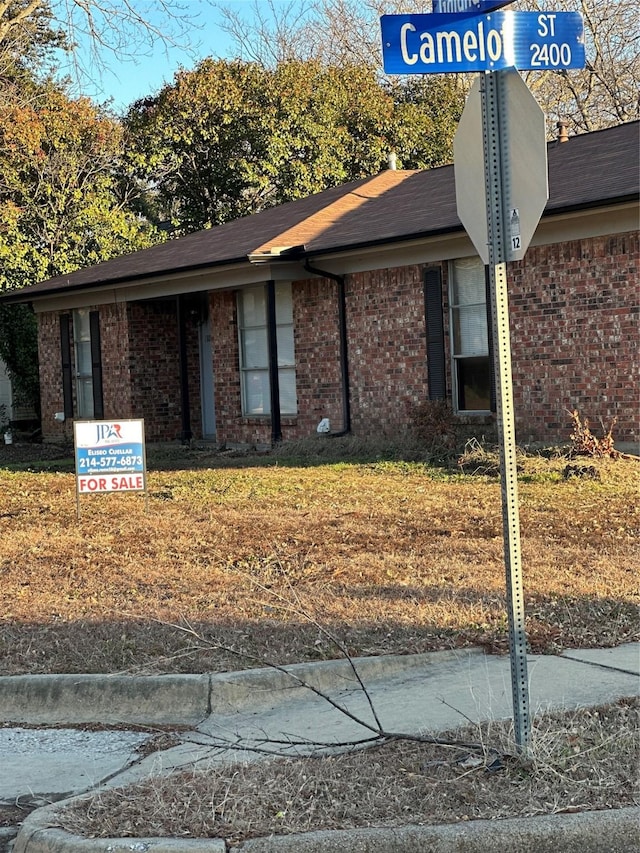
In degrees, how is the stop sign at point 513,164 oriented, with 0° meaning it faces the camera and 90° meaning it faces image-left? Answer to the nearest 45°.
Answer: approximately 225°

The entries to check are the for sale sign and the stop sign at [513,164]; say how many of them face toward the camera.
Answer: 1

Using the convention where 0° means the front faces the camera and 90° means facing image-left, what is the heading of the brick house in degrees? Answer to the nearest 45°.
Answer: approximately 45°

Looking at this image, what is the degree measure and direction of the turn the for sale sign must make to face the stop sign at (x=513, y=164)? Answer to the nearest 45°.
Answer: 0° — it already faces it

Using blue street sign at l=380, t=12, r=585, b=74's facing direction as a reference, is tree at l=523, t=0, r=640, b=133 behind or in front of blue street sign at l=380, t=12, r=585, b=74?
behind

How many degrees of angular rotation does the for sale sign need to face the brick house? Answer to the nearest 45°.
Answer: approximately 135° to its left

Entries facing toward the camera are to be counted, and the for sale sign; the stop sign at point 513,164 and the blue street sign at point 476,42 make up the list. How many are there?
2

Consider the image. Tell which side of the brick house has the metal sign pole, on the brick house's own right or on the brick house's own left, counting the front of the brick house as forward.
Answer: on the brick house's own left

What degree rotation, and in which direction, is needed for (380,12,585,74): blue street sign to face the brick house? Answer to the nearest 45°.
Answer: approximately 180°

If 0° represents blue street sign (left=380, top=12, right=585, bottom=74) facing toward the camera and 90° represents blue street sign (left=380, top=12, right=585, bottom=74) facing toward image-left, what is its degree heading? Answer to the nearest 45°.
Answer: approximately 0°

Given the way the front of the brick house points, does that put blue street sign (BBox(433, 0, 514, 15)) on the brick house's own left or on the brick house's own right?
on the brick house's own left
